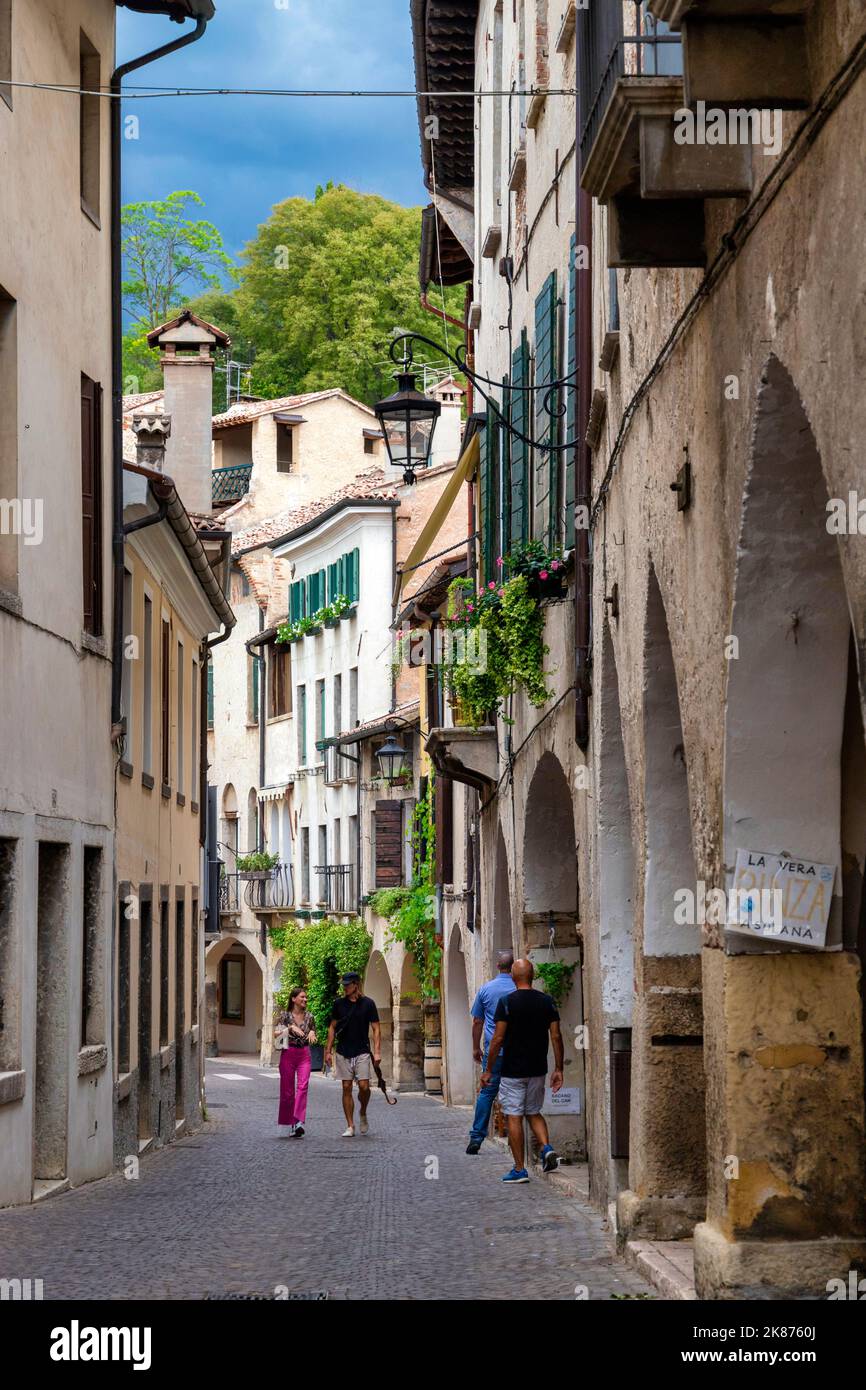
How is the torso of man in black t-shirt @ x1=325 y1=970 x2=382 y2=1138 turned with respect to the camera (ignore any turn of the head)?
toward the camera

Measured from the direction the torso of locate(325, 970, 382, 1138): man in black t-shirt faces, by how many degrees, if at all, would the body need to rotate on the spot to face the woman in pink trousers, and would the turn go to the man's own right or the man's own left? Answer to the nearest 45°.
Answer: approximately 135° to the man's own right

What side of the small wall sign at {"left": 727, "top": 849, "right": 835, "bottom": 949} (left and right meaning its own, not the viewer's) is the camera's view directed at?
front

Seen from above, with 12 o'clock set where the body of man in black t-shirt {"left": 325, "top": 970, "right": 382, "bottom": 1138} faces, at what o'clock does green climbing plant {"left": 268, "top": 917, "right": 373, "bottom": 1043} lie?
The green climbing plant is roughly at 6 o'clock from the man in black t-shirt.

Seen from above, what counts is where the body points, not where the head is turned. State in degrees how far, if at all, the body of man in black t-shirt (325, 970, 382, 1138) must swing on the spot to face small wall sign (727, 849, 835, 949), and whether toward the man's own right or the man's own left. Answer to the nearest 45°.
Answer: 0° — they already face it

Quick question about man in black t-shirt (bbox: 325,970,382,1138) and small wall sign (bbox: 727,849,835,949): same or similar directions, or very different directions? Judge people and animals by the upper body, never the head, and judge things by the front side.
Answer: same or similar directions

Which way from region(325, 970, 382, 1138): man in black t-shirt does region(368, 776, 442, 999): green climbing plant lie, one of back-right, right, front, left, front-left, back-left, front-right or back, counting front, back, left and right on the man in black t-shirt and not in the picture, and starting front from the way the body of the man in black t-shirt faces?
back
